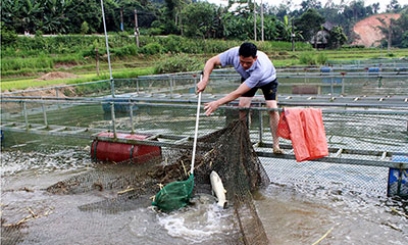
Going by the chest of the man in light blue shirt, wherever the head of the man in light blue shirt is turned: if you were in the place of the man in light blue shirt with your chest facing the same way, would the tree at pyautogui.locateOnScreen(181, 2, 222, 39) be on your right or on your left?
on your right

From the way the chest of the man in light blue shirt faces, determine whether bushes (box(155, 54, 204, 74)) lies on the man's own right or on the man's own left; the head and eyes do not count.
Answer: on the man's own right

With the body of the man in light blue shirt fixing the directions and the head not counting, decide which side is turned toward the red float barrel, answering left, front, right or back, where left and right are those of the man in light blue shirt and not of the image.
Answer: right

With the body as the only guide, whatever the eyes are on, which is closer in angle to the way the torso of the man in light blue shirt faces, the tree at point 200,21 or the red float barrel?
the red float barrel

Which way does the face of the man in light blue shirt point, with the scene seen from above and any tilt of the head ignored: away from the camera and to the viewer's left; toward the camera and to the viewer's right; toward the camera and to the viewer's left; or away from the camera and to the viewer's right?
toward the camera and to the viewer's left

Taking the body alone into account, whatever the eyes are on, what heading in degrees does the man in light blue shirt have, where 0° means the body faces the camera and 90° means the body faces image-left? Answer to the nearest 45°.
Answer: approximately 45°
